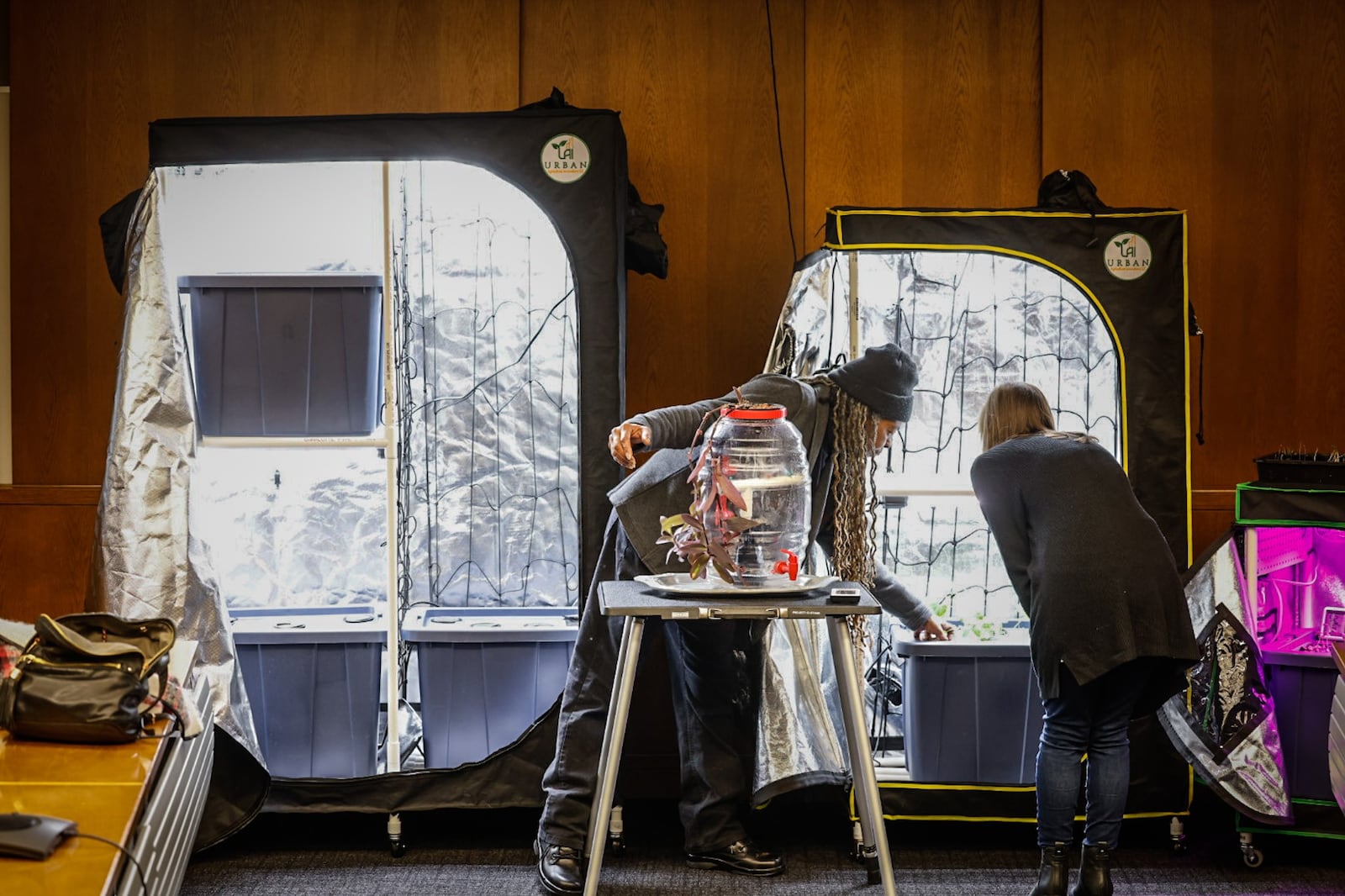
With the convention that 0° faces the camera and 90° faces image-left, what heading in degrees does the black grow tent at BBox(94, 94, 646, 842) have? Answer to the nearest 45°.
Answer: approximately 0°

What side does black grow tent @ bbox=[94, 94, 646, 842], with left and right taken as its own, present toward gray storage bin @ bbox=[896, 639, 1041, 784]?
left

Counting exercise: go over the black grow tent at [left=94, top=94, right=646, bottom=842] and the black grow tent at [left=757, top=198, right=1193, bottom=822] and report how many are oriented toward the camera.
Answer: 2

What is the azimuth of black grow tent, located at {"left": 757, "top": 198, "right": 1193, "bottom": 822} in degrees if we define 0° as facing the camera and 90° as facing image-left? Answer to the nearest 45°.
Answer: approximately 0°

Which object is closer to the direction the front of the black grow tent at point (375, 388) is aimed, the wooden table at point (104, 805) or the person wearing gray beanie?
the wooden table

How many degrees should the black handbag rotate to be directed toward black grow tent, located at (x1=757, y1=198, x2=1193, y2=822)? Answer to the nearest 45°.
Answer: approximately 90° to its left

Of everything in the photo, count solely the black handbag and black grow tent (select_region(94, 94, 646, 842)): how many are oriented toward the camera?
2

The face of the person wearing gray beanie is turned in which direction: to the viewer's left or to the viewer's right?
to the viewer's right

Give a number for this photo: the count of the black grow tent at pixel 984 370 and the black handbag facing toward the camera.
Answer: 2
